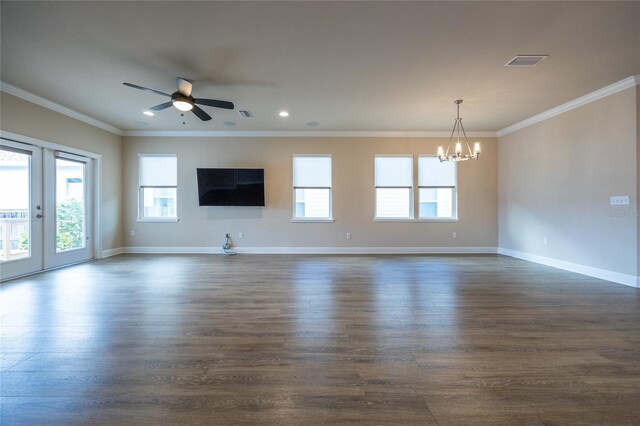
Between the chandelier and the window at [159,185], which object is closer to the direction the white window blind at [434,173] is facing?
the chandelier

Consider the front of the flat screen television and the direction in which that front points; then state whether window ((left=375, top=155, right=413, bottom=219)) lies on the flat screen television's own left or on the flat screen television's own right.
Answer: on the flat screen television's own left

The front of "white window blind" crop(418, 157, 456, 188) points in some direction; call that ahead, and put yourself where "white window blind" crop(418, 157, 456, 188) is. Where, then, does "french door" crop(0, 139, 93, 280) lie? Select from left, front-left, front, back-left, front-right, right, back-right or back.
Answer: front-right

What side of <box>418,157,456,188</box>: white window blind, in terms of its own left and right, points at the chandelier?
front

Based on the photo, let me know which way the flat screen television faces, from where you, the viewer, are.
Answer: facing the viewer

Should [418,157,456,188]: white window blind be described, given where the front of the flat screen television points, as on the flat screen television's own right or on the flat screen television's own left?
on the flat screen television's own left

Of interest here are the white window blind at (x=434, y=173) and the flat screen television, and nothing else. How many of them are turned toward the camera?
2

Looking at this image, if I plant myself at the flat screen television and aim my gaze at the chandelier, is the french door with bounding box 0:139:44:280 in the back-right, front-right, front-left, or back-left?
back-right

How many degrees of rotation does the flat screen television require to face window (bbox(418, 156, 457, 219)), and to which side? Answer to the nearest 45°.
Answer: approximately 90° to its left

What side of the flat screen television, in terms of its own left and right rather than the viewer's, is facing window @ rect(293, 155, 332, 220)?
left

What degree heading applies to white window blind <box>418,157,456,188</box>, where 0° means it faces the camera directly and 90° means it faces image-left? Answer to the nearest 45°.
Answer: approximately 0°

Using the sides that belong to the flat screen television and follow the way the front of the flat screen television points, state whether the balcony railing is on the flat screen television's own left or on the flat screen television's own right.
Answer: on the flat screen television's own right
